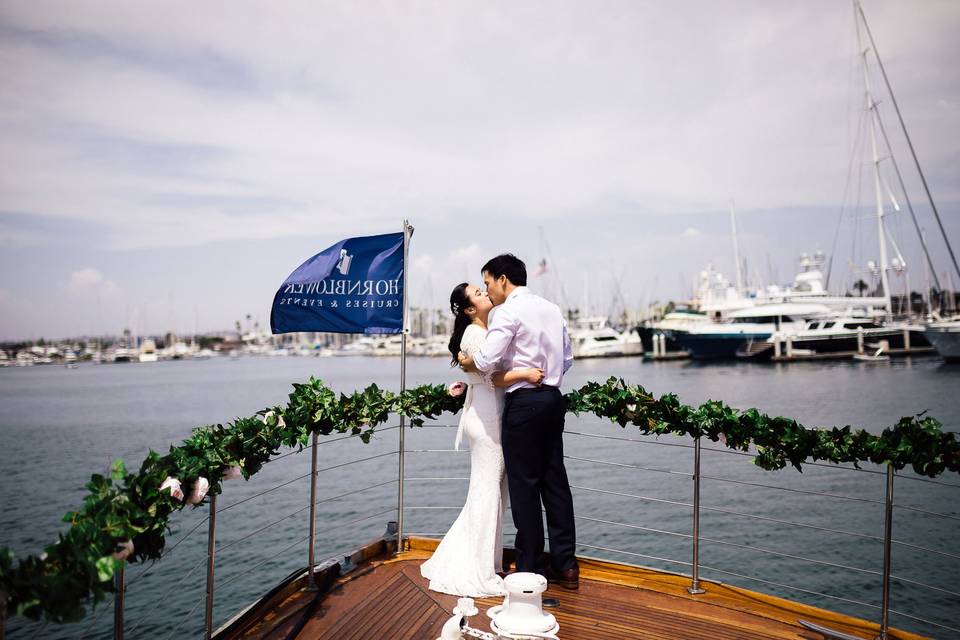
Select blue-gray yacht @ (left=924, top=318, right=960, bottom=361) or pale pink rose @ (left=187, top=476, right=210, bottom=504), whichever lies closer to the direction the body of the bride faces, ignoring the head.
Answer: the blue-gray yacht

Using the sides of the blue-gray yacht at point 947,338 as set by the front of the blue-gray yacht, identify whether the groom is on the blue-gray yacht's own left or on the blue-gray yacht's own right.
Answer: on the blue-gray yacht's own left

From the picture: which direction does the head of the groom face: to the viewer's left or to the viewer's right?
to the viewer's left

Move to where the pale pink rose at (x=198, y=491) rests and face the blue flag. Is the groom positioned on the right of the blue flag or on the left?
right

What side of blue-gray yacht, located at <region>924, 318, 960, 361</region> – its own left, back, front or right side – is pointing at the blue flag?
left

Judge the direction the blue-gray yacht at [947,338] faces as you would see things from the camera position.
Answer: facing to the left of the viewer

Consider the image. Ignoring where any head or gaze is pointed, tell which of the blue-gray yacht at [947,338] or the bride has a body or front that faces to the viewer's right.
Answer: the bride

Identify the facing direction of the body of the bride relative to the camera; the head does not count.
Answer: to the viewer's right

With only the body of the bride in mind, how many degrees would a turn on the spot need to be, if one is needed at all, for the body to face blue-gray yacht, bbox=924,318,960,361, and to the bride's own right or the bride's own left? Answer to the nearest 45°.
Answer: approximately 45° to the bride's own left

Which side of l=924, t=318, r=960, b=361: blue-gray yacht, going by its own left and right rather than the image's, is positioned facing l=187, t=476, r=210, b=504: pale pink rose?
left

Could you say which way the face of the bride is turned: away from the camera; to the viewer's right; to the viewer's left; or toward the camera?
to the viewer's right

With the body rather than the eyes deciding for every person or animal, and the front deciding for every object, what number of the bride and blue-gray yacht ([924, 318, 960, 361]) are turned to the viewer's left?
1

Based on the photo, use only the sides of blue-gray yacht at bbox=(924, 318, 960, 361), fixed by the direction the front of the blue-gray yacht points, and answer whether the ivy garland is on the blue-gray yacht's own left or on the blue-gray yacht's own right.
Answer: on the blue-gray yacht's own left
